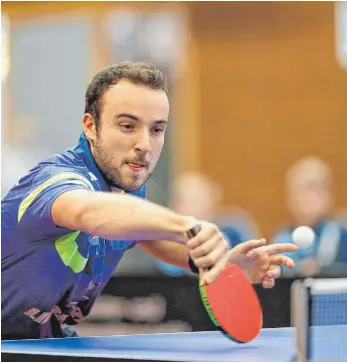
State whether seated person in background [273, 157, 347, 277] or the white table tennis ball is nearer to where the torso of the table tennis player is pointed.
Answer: the white table tennis ball

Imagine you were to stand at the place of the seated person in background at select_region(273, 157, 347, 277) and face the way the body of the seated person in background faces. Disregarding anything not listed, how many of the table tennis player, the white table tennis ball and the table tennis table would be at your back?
0

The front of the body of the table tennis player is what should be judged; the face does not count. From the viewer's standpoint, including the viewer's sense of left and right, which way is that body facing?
facing the viewer and to the right of the viewer

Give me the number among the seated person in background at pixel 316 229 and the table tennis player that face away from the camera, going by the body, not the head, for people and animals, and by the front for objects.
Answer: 0

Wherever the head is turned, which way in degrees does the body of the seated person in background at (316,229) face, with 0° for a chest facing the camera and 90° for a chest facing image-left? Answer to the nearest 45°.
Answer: approximately 0°

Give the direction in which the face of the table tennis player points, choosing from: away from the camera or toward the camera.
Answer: toward the camera

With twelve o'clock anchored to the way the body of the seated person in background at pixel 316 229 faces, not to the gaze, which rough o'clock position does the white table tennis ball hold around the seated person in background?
The white table tennis ball is roughly at 12 o'clock from the seated person in background.

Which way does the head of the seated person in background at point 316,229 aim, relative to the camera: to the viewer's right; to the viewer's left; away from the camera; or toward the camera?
toward the camera

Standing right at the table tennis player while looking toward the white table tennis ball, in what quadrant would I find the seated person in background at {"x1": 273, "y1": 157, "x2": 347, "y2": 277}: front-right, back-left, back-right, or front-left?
front-left

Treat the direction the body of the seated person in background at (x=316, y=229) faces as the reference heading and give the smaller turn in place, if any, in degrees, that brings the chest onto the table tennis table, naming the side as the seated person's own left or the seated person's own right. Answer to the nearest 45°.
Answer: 0° — they already face it

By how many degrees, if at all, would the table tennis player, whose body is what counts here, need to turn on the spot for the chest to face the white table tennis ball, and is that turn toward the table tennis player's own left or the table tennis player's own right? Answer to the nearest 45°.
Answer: approximately 90° to the table tennis player's own left

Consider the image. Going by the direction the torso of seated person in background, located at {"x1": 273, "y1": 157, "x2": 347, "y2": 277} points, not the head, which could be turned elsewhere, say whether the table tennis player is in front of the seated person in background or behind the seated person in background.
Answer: in front
